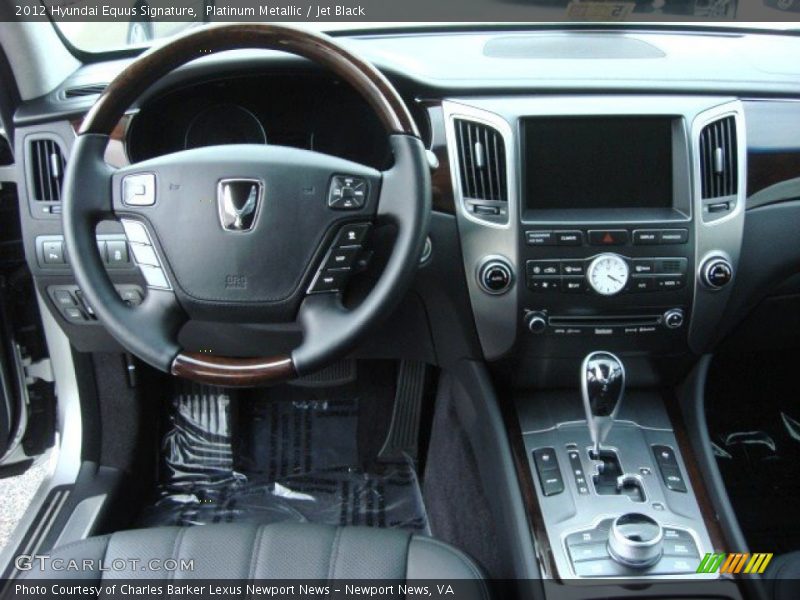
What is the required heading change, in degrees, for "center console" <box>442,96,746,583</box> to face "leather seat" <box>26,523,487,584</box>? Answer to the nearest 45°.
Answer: approximately 45° to its right

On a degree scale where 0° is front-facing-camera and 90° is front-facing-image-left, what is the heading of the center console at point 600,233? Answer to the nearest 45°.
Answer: approximately 0°
